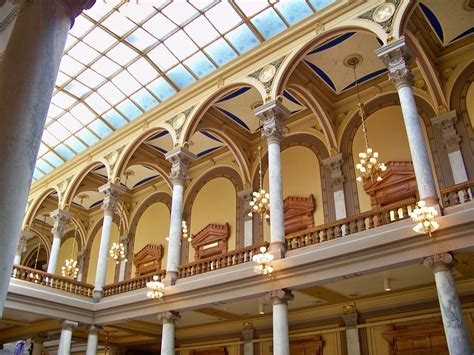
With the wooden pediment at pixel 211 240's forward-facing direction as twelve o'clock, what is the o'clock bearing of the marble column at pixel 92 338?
The marble column is roughly at 1 o'clock from the wooden pediment.

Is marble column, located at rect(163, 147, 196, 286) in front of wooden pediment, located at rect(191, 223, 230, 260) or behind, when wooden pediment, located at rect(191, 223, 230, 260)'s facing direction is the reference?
in front

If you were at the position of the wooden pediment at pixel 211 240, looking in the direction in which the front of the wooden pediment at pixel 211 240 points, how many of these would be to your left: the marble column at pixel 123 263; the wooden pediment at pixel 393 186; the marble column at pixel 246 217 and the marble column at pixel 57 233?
2

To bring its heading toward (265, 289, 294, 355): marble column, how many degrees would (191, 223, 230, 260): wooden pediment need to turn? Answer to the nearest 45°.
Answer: approximately 45° to its left

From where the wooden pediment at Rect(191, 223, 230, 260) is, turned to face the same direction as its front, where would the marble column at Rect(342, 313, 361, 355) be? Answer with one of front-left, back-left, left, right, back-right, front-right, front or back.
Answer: left

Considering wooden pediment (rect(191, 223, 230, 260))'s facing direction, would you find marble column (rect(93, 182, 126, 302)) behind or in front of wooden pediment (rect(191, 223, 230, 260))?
in front

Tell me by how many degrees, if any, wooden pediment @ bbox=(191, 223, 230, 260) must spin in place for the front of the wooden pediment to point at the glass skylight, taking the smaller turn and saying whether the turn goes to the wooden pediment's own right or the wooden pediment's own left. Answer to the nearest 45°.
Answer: approximately 45° to the wooden pediment's own left

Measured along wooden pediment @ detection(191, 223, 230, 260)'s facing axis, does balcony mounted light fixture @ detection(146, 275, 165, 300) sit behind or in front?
in front

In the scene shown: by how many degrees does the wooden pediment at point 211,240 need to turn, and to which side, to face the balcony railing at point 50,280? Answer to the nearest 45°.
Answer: approximately 45° to its right

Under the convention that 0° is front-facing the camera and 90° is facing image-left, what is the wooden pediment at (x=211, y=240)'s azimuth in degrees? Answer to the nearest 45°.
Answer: approximately 45°

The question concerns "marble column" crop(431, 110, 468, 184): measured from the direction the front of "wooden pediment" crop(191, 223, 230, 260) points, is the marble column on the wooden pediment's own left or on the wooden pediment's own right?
on the wooden pediment's own left

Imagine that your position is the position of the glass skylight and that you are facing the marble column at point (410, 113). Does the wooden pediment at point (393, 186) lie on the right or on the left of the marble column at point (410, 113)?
left

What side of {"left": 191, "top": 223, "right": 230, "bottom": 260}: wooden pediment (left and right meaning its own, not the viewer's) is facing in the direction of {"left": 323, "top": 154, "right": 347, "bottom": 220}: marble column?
left
